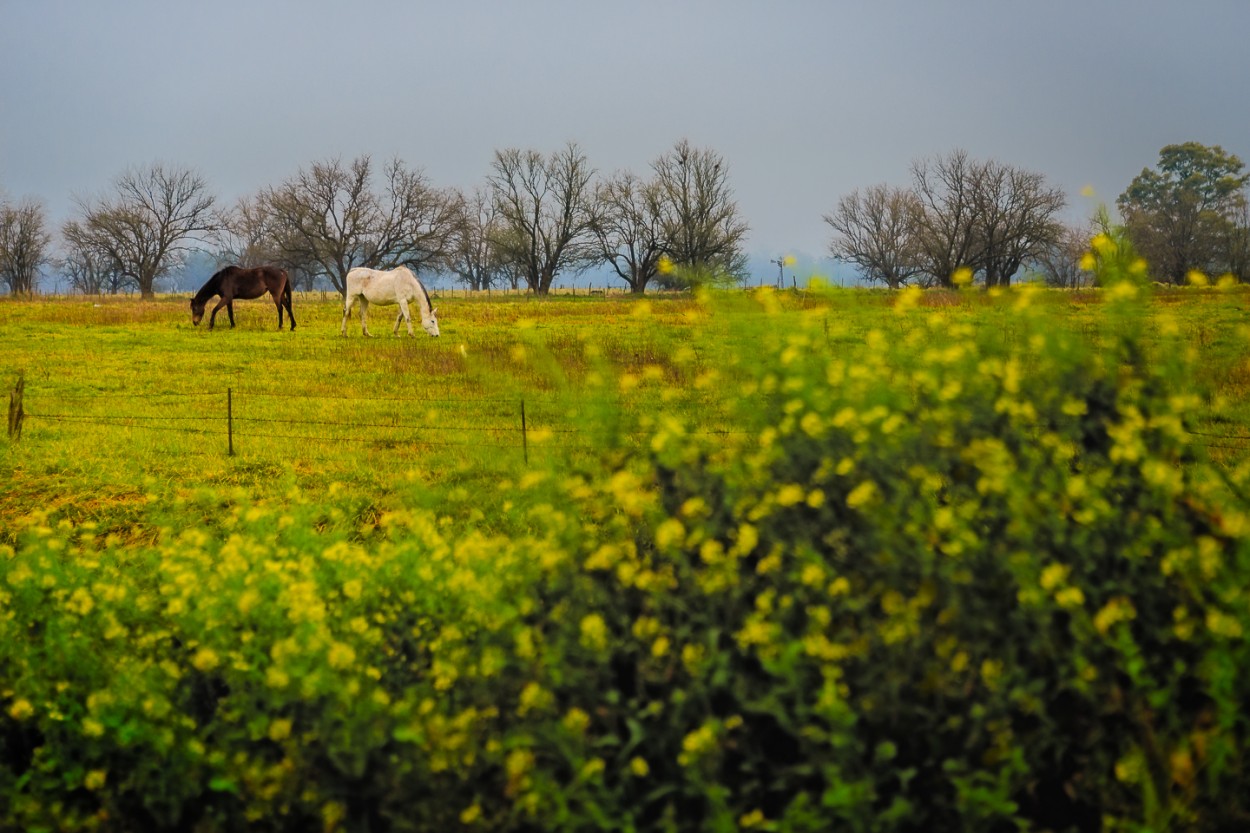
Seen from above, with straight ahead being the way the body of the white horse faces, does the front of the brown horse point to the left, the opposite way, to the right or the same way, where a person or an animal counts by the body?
the opposite way

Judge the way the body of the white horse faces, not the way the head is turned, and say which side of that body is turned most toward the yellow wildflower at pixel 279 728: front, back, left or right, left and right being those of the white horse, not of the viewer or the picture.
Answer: right

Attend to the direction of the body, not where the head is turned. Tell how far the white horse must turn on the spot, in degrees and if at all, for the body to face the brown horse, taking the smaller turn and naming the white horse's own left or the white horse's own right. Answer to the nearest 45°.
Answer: approximately 135° to the white horse's own left

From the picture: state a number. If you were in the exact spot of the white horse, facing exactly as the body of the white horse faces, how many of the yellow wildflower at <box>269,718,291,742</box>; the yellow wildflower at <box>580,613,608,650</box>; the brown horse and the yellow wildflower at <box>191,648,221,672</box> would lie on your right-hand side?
3

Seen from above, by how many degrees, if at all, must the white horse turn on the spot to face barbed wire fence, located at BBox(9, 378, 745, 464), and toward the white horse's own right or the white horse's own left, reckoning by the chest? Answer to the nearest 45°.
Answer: approximately 90° to the white horse's own right

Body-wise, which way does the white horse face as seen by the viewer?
to the viewer's right

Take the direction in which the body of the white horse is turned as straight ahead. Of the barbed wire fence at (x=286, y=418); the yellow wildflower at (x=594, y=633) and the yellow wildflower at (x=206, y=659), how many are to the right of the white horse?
3

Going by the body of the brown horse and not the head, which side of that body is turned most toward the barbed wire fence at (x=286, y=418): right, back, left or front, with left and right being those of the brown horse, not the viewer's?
left

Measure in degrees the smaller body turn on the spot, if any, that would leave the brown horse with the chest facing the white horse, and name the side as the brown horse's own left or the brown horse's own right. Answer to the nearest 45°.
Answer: approximately 135° to the brown horse's own left

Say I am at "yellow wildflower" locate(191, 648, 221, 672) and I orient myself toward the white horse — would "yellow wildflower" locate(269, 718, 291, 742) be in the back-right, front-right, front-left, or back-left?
back-right

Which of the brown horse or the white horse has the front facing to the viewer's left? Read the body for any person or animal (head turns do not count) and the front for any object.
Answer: the brown horse

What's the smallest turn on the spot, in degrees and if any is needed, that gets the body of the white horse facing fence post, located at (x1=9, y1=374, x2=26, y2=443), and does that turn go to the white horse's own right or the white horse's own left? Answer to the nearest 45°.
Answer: approximately 90° to the white horse's own right

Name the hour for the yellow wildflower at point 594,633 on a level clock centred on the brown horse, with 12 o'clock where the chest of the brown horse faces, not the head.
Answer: The yellow wildflower is roughly at 9 o'clock from the brown horse.

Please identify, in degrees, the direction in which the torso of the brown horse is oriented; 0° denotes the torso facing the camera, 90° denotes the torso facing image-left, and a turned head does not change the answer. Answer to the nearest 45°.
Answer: approximately 90°

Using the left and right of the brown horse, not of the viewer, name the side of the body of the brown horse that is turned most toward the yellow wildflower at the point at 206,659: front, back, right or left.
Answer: left
